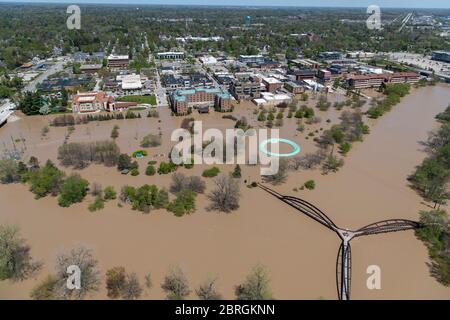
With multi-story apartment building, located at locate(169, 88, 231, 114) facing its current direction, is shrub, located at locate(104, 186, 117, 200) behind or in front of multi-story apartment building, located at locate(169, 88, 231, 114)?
in front

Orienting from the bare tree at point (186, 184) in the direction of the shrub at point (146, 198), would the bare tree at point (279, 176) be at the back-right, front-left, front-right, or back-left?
back-left

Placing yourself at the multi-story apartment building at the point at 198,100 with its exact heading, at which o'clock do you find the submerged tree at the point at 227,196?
The submerged tree is roughly at 12 o'clock from the multi-story apartment building.

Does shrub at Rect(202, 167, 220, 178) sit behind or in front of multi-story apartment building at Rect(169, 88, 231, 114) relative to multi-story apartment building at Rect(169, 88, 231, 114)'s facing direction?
in front

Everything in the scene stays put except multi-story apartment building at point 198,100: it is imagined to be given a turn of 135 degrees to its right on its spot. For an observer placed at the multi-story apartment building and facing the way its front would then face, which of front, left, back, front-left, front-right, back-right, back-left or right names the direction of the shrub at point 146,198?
back-left

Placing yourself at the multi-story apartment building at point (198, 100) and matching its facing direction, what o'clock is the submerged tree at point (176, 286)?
The submerged tree is roughly at 12 o'clock from the multi-story apartment building.

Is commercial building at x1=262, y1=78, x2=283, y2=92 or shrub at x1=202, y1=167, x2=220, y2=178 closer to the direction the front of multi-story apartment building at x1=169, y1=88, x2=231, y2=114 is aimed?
the shrub

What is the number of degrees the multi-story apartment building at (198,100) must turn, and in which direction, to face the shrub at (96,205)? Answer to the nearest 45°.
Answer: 0° — it already faces it

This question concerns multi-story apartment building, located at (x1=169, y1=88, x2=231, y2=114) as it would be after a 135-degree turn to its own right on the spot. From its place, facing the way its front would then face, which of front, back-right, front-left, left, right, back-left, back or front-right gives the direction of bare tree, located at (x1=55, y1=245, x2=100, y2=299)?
back-left

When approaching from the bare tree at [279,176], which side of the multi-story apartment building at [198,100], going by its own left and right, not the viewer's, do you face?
front

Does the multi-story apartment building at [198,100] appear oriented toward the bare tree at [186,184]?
yes

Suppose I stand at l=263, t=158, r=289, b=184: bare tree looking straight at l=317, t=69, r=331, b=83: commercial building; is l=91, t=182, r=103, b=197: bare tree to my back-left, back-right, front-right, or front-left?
back-left

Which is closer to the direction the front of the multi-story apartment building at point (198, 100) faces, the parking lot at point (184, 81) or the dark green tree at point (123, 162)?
the dark green tree

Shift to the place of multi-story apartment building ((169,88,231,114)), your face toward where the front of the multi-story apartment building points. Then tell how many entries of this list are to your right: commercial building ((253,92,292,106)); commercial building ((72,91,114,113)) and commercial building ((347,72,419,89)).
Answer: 1

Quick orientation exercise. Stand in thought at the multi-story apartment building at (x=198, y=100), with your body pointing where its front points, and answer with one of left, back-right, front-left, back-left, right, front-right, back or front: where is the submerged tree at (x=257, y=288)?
front

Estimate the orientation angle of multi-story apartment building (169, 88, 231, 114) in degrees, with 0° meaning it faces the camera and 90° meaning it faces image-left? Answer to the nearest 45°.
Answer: approximately 0°

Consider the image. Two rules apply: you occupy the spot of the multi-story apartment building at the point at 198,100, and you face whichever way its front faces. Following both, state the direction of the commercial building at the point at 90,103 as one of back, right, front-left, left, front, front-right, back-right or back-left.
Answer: right
